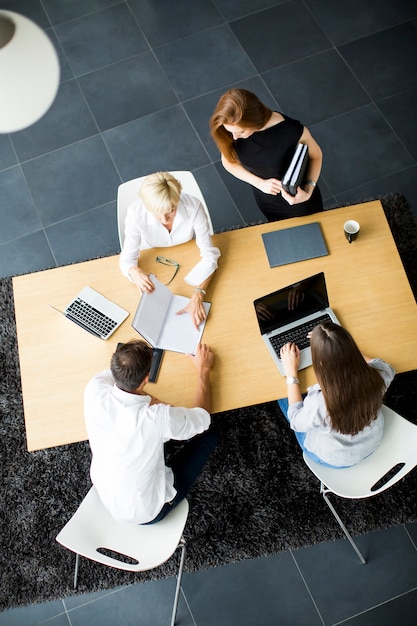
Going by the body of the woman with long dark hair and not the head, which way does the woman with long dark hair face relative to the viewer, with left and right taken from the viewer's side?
facing away from the viewer and to the left of the viewer

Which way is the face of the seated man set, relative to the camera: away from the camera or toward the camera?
away from the camera
